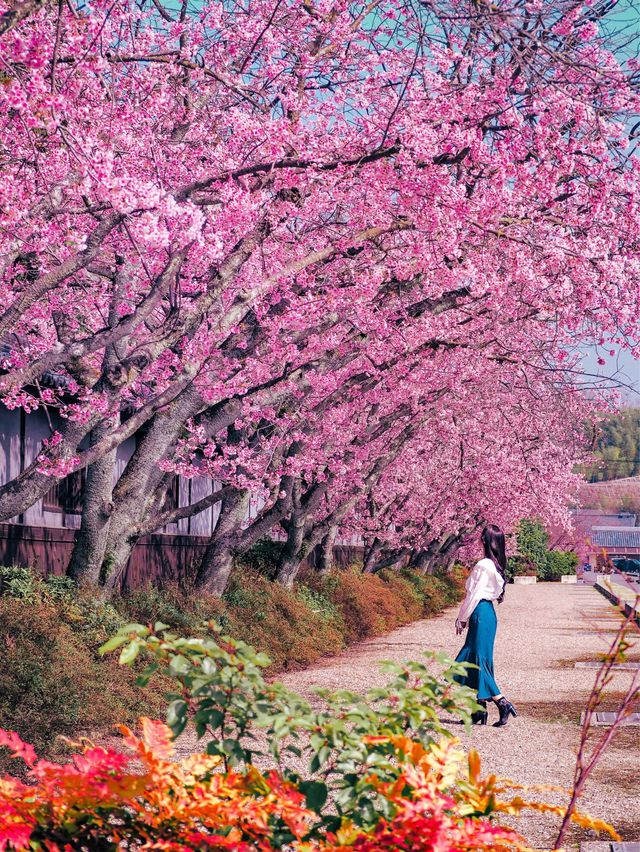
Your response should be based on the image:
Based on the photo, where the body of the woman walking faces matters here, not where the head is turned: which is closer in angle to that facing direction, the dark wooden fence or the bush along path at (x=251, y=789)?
the dark wooden fence

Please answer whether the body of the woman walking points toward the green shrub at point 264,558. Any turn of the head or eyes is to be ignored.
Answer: no

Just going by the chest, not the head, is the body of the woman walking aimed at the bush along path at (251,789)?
no
